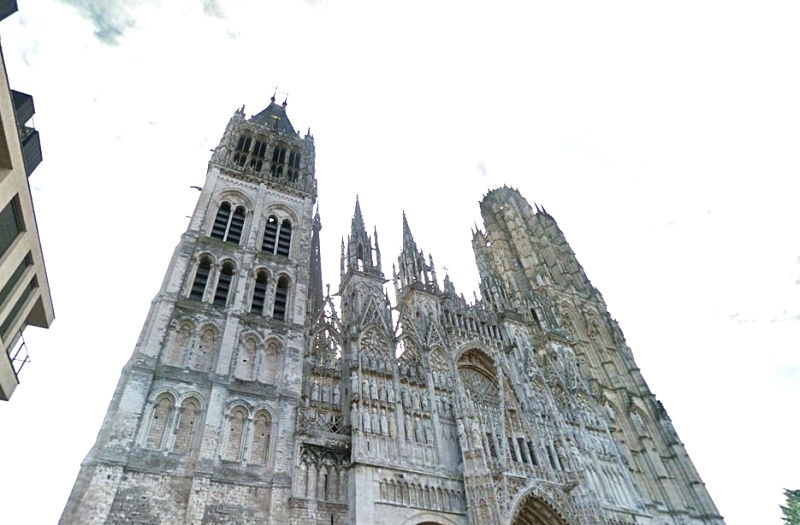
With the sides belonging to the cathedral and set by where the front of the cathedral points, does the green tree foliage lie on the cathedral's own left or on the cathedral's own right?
on the cathedral's own left

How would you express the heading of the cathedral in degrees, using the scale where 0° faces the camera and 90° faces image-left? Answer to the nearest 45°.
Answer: approximately 315°
